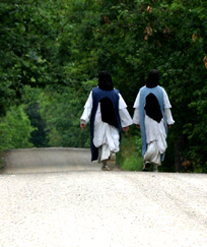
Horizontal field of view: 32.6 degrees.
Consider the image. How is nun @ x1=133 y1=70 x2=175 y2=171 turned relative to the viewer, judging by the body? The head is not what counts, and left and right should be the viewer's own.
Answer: facing away from the viewer

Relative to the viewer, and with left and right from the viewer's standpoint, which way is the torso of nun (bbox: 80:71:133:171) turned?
facing away from the viewer

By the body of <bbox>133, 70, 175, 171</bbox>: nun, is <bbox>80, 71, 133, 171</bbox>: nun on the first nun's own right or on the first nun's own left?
on the first nun's own left

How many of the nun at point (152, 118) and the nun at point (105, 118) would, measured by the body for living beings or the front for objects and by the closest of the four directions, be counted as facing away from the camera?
2

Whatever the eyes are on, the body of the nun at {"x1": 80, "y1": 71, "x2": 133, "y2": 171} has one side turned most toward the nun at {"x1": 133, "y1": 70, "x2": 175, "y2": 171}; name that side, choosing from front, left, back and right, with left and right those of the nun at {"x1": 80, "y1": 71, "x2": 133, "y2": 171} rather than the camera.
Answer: right

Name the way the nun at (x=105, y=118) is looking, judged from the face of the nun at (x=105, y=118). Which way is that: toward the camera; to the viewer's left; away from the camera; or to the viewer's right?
away from the camera
